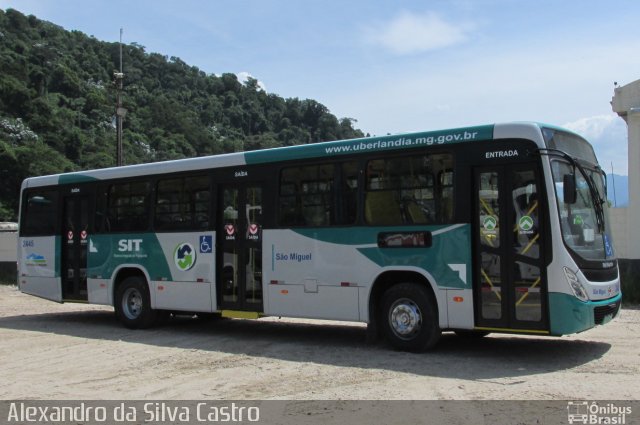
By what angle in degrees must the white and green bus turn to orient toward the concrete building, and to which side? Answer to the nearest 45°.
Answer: approximately 90° to its left
